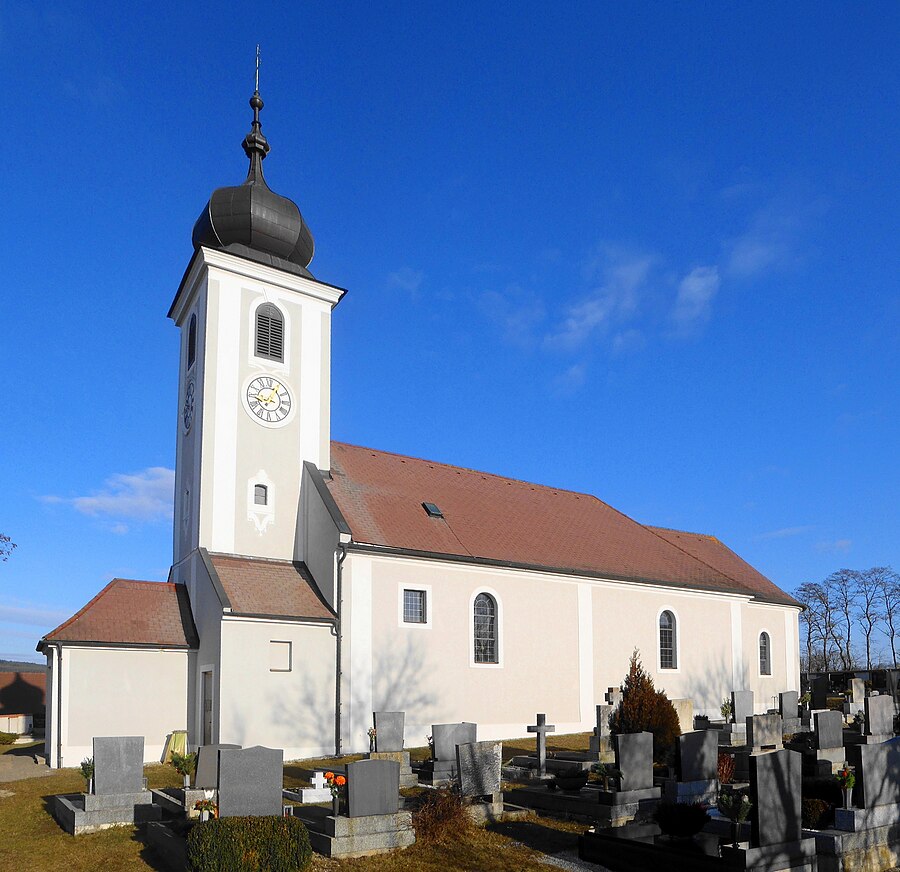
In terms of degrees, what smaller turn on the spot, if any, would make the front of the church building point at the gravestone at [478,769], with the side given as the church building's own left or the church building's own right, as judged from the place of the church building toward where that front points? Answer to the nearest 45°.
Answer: approximately 45° to the church building's own left

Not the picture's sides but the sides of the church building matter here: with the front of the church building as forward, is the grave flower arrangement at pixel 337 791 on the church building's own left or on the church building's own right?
on the church building's own left

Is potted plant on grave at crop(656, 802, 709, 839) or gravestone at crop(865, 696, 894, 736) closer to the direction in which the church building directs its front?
the potted plant on grave

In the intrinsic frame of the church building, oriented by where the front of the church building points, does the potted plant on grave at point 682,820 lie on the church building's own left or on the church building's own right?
on the church building's own left

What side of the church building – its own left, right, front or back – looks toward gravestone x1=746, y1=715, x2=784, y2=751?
left

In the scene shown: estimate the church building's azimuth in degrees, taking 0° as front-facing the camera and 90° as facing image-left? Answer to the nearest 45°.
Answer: approximately 45°

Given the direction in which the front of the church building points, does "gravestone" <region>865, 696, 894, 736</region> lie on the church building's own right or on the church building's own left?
on the church building's own left
